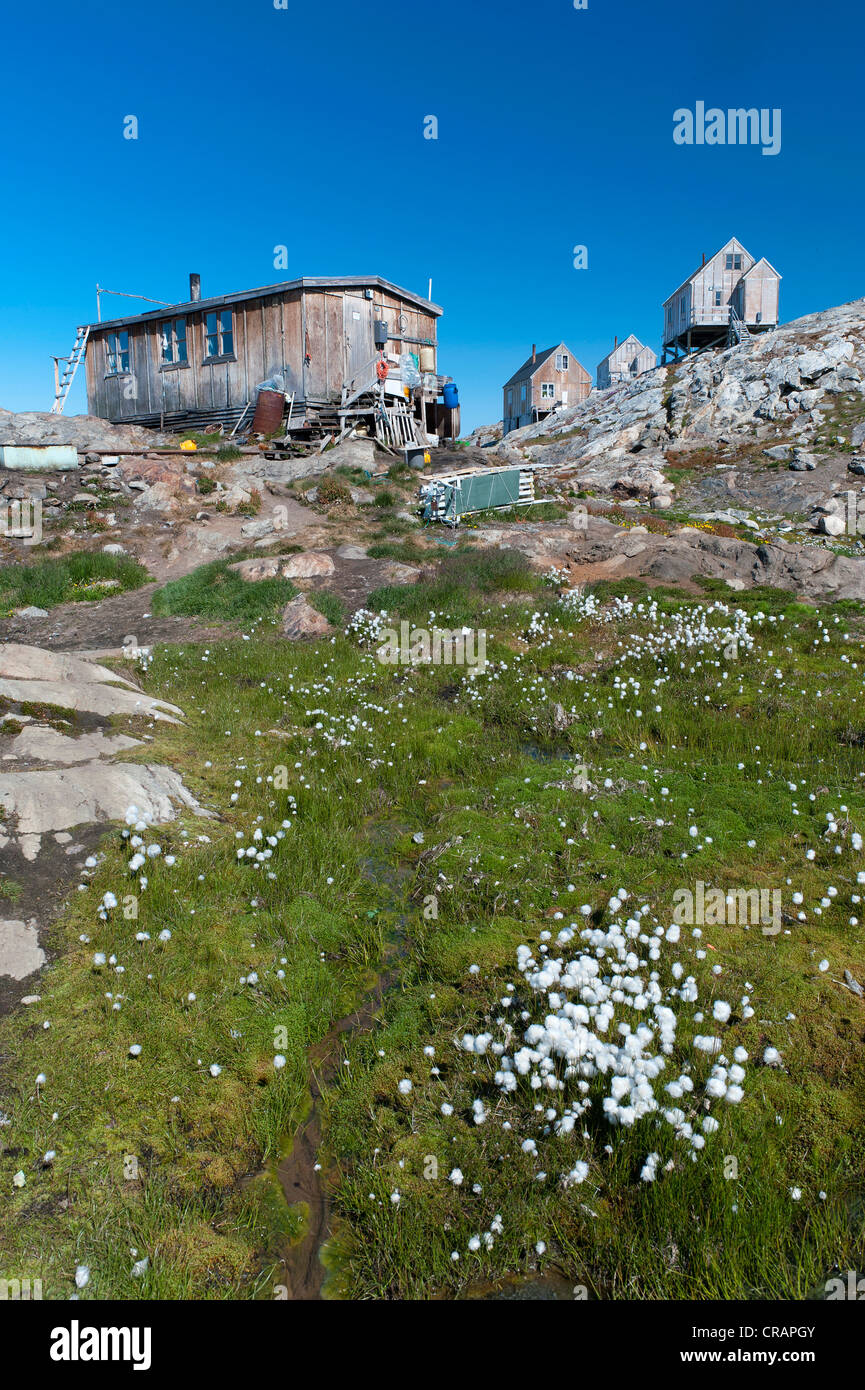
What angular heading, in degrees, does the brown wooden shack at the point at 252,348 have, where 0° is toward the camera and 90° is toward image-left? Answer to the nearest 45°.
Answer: approximately 315°

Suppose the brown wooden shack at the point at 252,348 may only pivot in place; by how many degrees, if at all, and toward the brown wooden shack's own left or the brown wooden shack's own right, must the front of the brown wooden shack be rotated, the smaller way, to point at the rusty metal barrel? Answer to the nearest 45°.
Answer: approximately 45° to the brown wooden shack's own right
